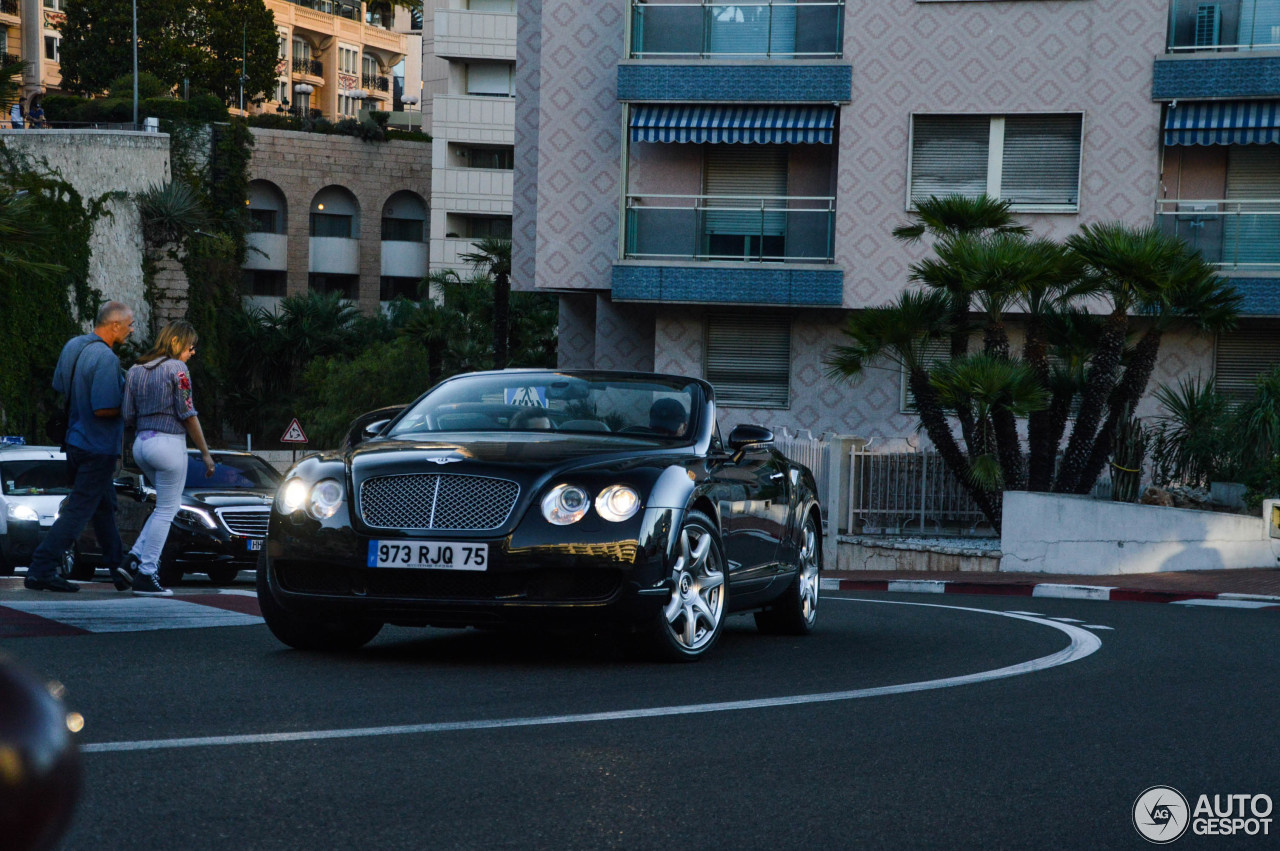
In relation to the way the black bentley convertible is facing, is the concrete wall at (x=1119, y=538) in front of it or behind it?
behind

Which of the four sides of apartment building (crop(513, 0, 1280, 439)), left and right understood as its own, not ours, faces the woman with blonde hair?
front

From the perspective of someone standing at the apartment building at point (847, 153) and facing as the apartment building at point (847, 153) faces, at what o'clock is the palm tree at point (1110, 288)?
The palm tree is roughly at 11 o'clock from the apartment building.

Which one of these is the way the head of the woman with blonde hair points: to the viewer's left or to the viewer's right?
to the viewer's right

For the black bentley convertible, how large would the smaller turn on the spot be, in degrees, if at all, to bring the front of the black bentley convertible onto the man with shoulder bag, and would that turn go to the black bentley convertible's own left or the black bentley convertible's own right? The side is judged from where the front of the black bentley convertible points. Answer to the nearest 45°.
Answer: approximately 90° to the black bentley convertible's own right

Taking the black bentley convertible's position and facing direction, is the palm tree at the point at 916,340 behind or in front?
behind

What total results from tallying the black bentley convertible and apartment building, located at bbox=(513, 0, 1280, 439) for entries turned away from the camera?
0

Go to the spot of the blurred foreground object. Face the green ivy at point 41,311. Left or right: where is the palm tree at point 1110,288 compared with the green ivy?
right

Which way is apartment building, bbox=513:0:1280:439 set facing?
toward the camera

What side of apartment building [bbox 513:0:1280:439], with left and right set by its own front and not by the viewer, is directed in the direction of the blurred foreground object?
front

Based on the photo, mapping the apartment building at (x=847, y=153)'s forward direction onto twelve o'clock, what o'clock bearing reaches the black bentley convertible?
The black bentley convertible is roughly at 12 o'clock from the apartment building.

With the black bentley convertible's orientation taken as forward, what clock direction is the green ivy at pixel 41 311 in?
The green ivy is roughly at 4 o'clock from the black bentley convertible.

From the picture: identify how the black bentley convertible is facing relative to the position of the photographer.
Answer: facing the viewer and to the left of the viewer
